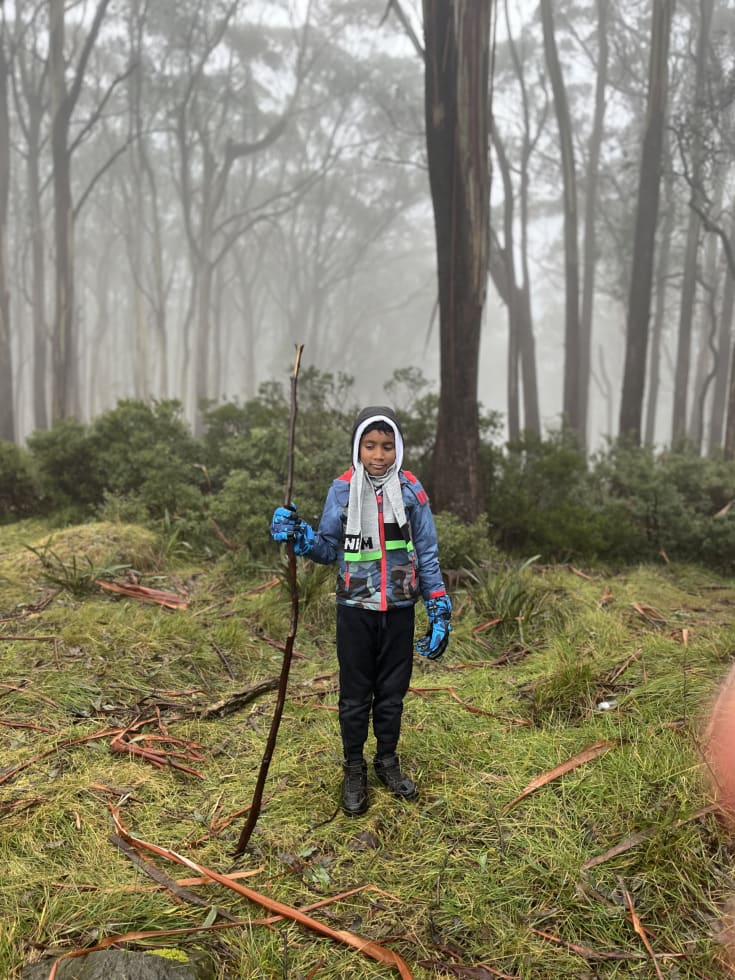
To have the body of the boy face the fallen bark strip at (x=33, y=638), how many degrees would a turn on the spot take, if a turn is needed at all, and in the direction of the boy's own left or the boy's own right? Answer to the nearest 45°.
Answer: approximately 135° to the boy's own right

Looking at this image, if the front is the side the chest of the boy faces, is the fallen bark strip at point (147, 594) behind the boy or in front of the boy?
behind

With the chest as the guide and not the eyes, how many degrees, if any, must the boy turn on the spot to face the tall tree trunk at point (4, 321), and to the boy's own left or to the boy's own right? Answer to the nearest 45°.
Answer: approximately 135° to the boy's own right

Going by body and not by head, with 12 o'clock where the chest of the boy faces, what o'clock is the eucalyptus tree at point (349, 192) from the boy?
The eucalyptus tree is roughly at 6 o'clock from the boy.

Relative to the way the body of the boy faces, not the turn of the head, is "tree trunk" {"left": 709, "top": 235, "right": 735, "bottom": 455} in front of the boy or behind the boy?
behind

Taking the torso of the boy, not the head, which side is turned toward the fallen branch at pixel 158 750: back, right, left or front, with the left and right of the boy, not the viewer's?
right

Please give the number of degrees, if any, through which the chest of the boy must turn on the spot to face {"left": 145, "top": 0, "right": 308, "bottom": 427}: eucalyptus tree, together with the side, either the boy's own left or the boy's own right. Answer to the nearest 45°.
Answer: approximately 180°

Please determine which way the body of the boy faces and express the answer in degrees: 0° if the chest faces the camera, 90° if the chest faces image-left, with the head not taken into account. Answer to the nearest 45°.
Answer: approximately 0°
